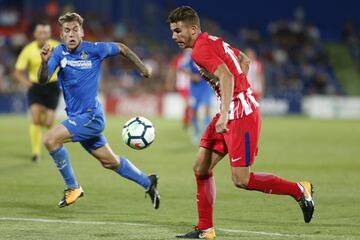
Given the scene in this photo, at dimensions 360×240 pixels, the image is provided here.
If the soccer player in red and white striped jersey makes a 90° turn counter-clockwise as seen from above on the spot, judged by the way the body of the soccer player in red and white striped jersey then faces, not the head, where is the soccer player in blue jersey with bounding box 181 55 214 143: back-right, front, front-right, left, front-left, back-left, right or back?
back

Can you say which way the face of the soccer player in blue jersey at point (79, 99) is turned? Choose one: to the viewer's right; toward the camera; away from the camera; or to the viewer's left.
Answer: toward the camera

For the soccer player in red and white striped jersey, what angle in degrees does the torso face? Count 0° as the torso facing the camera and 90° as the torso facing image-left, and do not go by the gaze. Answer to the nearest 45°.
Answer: approximately 90°

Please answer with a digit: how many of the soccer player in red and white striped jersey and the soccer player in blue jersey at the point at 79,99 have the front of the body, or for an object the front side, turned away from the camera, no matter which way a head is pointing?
0
